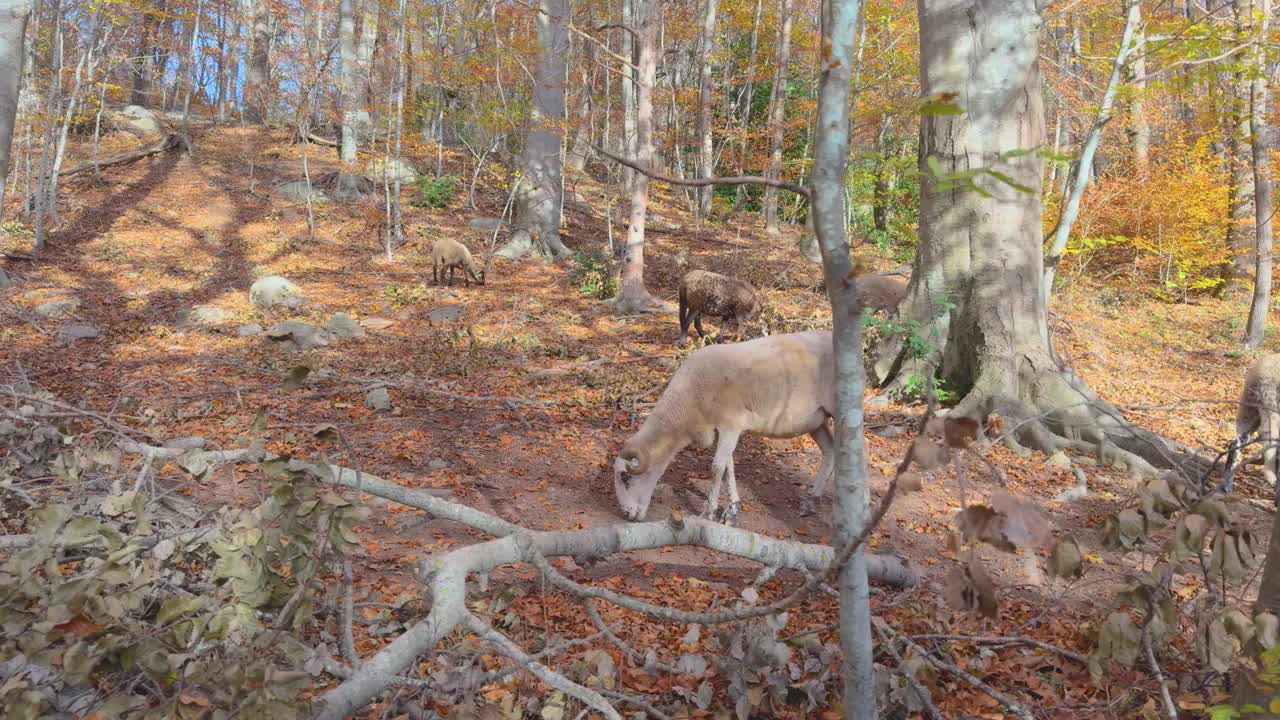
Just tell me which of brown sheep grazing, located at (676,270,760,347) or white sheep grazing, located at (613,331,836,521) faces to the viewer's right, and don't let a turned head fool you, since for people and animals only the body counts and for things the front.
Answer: the brown sheep grazing

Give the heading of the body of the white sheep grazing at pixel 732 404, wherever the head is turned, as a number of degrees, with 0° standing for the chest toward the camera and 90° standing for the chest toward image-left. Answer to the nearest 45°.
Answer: approximately 90°

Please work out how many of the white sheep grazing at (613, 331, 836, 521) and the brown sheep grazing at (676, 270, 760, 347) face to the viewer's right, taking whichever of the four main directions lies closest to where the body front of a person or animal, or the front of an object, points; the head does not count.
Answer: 1

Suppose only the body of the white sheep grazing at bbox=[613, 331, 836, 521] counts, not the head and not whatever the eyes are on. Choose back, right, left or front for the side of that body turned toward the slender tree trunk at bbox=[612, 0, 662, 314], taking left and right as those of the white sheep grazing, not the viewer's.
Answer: right

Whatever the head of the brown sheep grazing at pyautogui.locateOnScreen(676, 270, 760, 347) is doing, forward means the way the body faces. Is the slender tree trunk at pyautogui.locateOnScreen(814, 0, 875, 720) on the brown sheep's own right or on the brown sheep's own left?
on the brown sheep's own right

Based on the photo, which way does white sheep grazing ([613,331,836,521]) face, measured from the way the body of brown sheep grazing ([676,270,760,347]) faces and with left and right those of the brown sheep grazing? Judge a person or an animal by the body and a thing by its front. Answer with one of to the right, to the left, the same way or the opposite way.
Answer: the opposite way

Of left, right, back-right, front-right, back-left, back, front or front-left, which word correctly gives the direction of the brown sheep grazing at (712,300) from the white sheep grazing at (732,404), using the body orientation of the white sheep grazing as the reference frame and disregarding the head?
right

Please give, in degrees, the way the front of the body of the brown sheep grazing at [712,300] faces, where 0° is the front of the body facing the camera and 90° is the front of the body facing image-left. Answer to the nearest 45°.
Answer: approximately 270°

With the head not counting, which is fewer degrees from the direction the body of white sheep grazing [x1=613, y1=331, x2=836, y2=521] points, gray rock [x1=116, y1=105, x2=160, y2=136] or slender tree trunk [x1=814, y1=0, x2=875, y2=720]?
the gray rock

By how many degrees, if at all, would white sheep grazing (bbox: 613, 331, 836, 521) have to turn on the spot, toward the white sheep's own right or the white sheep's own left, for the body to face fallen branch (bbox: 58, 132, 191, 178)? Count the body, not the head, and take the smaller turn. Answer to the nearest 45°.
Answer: approximately 45° to the white sheep's own right

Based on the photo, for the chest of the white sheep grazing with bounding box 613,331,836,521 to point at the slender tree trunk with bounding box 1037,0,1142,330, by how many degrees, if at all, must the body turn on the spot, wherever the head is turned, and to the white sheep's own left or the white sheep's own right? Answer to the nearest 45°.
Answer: approximately 135° to the white sheep's own right
